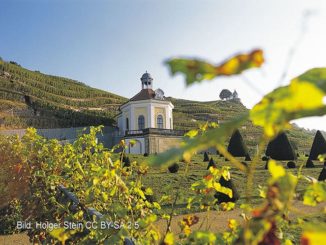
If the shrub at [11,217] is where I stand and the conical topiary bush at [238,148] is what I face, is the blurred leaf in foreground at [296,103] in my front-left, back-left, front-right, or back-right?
back-right
